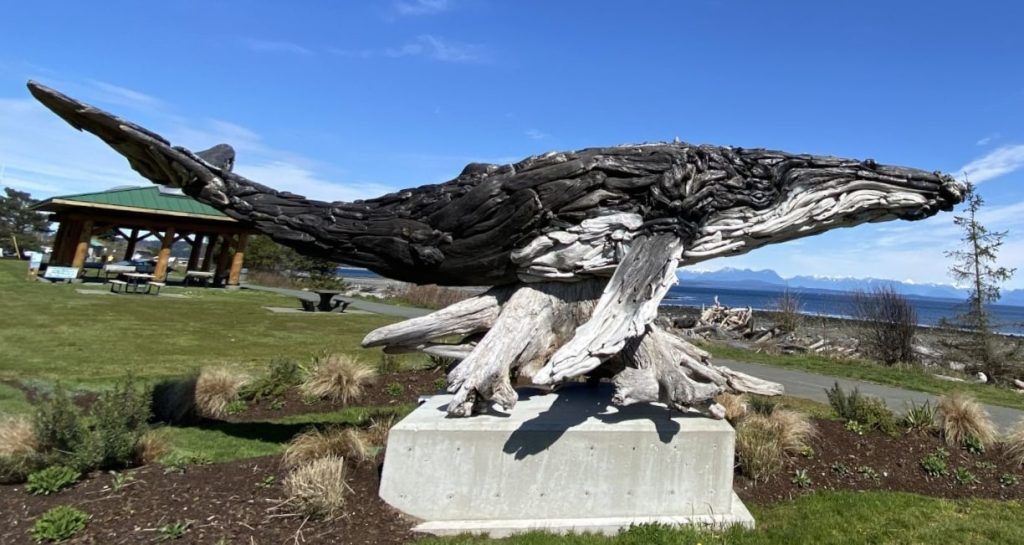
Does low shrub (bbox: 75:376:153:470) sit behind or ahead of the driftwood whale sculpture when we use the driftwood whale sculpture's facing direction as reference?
behind

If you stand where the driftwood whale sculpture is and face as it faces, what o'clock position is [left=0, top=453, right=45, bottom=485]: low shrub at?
The low shrub is roughly at 6 o'clock from the driftwood whale sculpture.

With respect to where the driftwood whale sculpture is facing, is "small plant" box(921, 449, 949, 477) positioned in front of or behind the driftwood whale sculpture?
in front

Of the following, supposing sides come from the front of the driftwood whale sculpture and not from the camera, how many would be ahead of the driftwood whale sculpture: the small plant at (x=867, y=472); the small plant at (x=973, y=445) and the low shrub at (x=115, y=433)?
2

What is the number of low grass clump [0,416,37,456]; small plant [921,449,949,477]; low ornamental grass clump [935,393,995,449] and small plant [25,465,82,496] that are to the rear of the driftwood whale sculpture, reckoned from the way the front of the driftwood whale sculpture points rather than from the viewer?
2

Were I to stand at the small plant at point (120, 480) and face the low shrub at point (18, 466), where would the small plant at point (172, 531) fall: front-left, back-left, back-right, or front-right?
back-left

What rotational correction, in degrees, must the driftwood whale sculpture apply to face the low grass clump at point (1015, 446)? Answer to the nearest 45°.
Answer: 0° — it already faces it

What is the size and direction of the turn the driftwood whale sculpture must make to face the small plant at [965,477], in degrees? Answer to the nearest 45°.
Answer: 0° — it already faces it

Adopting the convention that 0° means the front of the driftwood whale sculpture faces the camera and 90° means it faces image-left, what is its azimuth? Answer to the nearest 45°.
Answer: approximately 270°

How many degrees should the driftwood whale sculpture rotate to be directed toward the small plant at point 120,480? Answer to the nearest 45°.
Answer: approximately 180°
